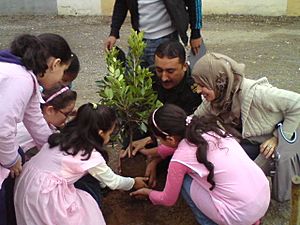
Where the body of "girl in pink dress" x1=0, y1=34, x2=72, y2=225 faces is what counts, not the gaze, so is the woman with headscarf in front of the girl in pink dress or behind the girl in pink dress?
in front

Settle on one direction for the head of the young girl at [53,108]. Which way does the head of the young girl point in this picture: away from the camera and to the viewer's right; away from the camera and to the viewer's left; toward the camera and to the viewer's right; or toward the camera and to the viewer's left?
toward the camera and to the viewer's right

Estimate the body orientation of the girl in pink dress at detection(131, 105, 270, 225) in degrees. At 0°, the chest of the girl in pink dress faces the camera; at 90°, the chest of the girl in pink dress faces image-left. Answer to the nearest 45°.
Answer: approximately 135°

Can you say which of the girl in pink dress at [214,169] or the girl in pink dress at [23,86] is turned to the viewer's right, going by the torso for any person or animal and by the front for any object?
the girl in pink dress at [23,86]

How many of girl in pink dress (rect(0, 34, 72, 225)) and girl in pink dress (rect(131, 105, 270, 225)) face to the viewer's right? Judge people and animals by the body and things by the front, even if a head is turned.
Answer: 1

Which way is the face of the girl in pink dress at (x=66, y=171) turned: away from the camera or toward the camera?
away from the camera

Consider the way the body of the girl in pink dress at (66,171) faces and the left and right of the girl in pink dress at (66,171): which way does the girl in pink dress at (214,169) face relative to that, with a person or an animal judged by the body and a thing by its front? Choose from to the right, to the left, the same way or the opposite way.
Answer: to the left

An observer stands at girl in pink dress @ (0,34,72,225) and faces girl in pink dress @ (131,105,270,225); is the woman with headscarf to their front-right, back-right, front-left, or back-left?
front-left

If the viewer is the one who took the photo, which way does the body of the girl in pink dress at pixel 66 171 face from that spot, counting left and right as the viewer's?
facing away from the viewer and to the right of the viewer

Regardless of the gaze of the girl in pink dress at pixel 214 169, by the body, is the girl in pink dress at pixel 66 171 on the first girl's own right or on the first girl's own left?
on the first girl's own left

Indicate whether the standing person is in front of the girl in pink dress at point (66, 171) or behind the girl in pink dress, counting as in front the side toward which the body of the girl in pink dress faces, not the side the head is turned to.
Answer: in front

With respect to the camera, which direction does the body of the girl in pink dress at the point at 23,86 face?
to the viewer's right

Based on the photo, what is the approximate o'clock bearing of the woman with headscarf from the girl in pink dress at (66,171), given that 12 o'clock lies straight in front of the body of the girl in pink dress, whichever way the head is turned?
The woman with headscarf is roughly at 1 o'clock from the girl in pink dress.

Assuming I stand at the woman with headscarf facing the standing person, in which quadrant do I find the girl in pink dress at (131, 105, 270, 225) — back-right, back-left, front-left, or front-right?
back-left

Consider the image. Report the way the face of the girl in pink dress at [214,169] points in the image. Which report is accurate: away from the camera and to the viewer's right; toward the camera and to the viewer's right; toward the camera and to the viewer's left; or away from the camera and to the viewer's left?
away from the camera and to the viewer's left
